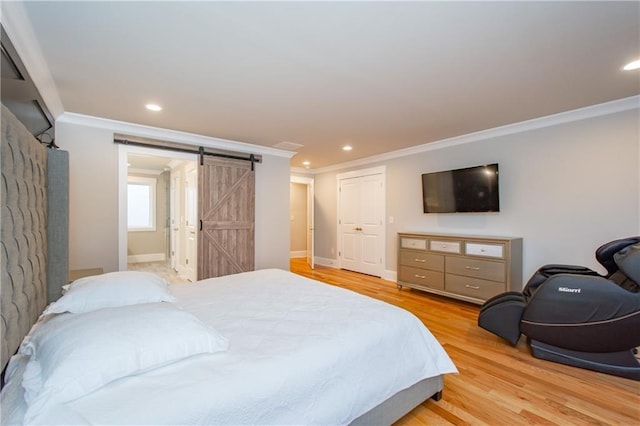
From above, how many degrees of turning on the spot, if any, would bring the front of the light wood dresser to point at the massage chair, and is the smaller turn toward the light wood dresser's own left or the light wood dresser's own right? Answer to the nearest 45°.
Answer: approximately 90° to the light wood dresser's own left

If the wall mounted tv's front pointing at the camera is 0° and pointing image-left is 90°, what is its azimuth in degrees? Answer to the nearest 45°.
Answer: approximately 45°

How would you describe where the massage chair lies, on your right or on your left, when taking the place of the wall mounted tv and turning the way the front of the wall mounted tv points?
on your left

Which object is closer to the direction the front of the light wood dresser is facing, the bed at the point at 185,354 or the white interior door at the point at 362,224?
the bed

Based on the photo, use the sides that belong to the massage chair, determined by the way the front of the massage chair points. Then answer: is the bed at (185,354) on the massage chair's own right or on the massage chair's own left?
on the massage chair's own left

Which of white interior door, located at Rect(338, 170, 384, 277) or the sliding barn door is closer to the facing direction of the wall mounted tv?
the sliding barn door

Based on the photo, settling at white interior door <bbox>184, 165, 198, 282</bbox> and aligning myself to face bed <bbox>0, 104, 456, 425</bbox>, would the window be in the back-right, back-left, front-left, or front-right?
back-right

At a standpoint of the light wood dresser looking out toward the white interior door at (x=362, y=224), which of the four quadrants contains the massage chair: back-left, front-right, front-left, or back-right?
back-left

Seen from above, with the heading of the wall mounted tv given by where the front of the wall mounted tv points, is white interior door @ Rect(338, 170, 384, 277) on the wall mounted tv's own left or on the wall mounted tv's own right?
on the wall mounted tv's own right

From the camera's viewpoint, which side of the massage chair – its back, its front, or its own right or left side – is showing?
left

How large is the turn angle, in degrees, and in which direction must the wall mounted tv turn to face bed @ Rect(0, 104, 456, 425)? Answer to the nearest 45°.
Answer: approximately 45° to its left

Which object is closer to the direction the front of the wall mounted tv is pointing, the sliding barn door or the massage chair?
the sliding barn door
